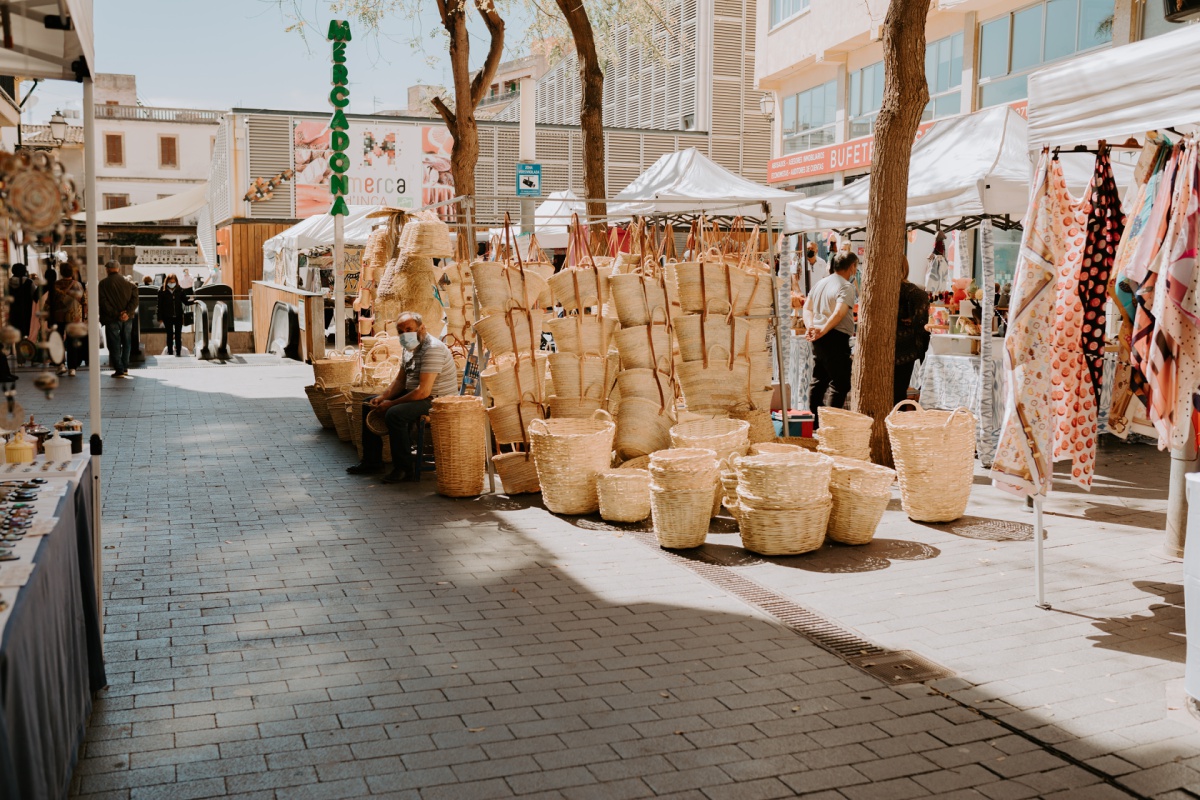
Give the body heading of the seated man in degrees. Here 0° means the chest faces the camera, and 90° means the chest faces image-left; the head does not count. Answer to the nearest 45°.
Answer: approximately 45°

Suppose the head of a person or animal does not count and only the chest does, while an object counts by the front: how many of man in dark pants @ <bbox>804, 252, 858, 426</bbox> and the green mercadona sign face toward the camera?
1

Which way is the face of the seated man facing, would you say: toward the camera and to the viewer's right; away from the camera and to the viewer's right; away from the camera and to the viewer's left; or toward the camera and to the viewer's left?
toward the camera and to the viewer's left

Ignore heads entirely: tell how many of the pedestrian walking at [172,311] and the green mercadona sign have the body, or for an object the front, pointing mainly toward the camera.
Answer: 2

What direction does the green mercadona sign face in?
toward the camera

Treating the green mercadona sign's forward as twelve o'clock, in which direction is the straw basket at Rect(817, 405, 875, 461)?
The straw basket is roughly at 11 o'clock from the green mercadona sign.

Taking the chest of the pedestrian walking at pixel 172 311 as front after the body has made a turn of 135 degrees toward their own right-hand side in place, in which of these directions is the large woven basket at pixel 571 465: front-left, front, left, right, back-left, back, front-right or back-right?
back-left

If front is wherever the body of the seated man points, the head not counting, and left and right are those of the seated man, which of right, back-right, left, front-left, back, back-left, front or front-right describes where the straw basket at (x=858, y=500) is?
left

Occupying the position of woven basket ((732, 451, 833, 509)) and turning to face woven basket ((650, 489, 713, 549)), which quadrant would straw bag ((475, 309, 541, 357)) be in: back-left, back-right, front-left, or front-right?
front-right

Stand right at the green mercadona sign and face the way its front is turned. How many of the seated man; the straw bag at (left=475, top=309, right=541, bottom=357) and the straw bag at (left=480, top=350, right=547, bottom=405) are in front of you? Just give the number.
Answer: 3

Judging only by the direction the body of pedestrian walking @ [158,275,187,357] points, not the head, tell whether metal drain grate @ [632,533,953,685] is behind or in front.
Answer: in front

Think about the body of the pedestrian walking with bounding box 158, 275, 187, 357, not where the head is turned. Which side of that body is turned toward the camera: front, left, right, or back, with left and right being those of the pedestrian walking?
front
